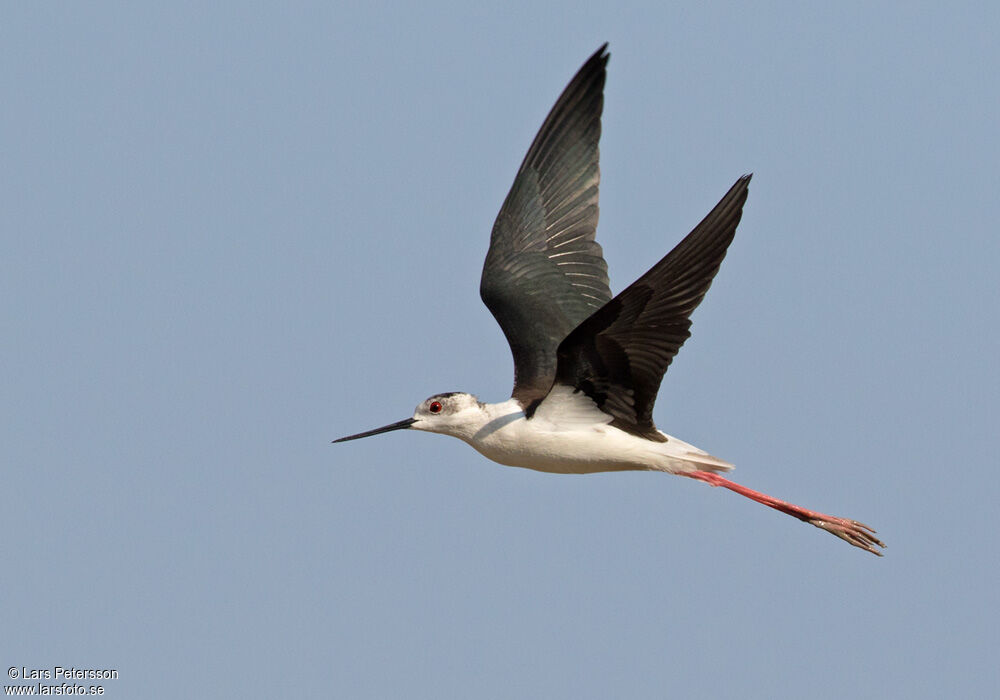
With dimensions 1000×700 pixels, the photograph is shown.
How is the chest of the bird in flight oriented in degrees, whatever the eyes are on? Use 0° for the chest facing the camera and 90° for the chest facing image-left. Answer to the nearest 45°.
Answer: approximately 90°
